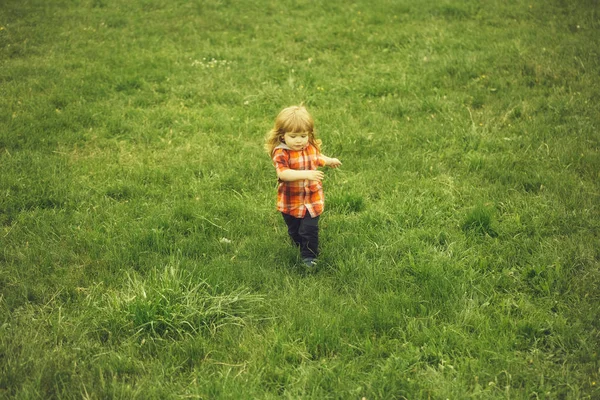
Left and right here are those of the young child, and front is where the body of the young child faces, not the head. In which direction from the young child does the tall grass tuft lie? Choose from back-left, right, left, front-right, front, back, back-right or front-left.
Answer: right

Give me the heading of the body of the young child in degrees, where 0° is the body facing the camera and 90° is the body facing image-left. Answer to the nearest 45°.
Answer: approximately 315°
